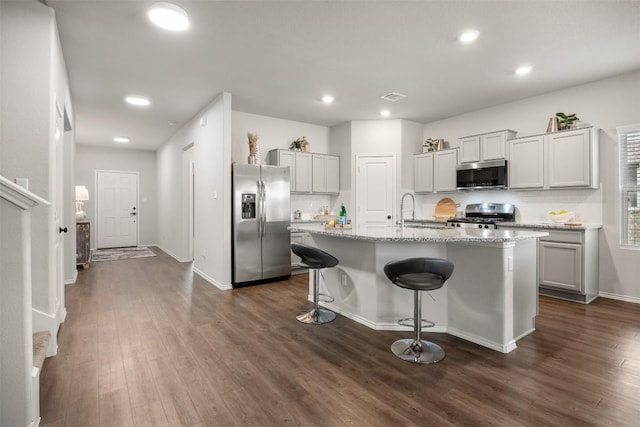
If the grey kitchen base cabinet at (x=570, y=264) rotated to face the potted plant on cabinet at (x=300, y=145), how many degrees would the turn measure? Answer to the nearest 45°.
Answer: approximately 45° to its right

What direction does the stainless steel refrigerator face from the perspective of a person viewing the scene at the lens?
facing the viewer and to the right of the viewer

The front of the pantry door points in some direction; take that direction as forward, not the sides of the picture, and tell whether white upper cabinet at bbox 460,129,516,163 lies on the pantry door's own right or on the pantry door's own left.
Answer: on the pantry door's own left

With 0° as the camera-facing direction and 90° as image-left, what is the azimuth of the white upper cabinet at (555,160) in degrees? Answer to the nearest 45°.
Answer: approximately 45°

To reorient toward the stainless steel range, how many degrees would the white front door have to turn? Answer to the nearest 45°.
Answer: approximately 45° to its left

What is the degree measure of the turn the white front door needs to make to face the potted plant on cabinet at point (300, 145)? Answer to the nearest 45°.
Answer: approximately 45° to its left

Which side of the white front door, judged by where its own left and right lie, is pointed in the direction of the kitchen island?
front

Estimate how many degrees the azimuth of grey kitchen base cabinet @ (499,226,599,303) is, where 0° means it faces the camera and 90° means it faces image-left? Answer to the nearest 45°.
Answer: approximately 45°

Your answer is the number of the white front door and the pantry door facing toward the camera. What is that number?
2

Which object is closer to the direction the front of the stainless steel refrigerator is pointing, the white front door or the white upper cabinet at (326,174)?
the white upper cabinet

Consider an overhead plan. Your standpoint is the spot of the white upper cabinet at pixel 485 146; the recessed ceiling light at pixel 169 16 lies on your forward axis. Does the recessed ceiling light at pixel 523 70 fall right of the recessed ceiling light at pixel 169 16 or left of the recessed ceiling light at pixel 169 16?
left

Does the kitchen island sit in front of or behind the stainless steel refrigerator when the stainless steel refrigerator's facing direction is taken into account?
in front
